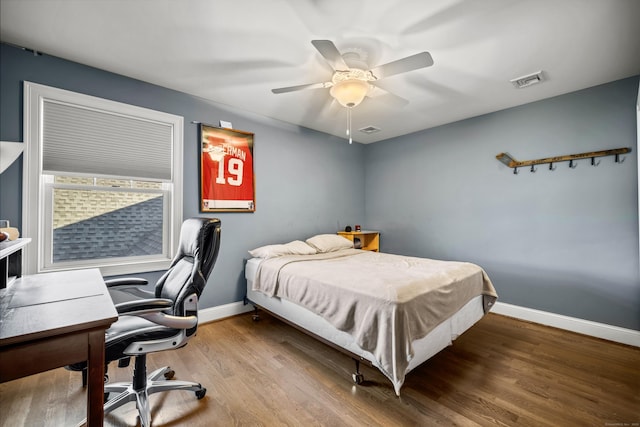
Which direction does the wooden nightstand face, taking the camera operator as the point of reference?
facing the viewer and to the right of the viewer

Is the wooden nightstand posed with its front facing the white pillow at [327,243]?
no

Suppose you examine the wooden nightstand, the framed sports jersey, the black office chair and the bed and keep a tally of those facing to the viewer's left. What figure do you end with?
1

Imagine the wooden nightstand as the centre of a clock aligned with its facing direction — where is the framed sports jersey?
The framed sports jersey is roughly at 3 o'clock from the wooden nightstand.

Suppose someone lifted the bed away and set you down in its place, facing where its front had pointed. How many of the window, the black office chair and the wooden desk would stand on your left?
0

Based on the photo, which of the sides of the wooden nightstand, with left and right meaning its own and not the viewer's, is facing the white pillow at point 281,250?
right

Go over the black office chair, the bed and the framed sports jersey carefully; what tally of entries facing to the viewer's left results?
1

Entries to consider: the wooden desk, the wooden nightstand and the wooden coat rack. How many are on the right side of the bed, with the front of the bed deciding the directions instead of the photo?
1

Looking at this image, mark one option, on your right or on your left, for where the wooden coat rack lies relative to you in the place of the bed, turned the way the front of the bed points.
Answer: on your left

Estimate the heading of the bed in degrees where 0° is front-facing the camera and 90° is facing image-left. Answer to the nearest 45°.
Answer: approximately 315°

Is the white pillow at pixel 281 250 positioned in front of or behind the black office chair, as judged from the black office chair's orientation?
behind

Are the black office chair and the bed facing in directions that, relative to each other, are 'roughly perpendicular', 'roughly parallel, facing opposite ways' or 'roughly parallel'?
roughly perpendicular

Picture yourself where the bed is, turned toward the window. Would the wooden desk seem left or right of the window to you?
left

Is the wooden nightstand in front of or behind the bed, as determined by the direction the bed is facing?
behind

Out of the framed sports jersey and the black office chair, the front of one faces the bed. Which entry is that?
the framed sports jersey

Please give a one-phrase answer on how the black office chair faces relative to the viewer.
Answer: facing to the left of the viewer

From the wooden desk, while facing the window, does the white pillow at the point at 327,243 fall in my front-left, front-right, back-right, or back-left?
front-right

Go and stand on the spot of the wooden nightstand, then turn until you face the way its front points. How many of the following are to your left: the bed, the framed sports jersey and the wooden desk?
0

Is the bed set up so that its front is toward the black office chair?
no

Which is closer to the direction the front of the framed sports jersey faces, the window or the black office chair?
the black office chair
